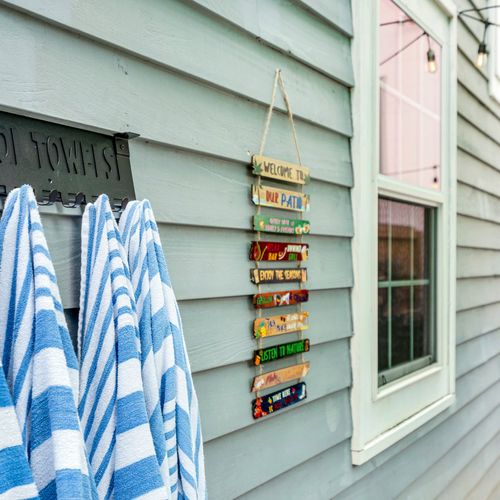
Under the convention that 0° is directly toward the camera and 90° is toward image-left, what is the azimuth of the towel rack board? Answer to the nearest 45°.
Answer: approximately 315°

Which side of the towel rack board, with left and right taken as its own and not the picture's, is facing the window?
left

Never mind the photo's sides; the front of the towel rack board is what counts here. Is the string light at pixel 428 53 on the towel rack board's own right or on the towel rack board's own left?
on the towel rack board's own left
